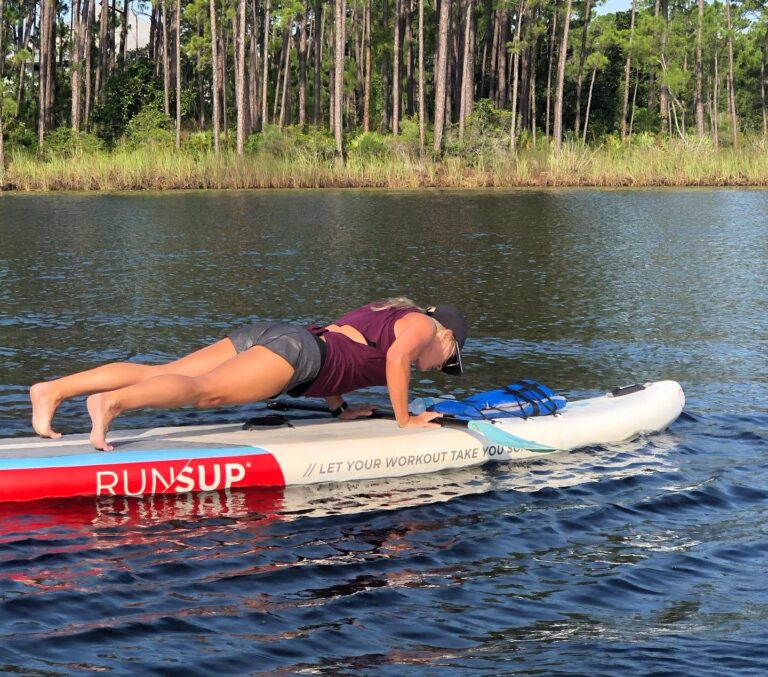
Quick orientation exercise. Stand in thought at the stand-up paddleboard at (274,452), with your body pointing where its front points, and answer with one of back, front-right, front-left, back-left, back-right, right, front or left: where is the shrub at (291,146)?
left

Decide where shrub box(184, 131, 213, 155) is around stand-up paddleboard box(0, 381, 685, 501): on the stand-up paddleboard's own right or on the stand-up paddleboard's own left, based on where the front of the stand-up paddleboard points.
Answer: on the stand-up paddleboard's own left

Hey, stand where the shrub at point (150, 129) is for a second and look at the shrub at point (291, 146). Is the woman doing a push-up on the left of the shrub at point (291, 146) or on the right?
right

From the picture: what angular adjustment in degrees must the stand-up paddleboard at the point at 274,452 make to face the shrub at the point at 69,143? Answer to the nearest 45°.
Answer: approximately 90° to its left

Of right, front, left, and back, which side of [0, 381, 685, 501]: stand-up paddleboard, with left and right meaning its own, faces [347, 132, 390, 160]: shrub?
left

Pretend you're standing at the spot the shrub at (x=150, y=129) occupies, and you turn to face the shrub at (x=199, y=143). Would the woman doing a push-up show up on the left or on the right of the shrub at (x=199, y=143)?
right

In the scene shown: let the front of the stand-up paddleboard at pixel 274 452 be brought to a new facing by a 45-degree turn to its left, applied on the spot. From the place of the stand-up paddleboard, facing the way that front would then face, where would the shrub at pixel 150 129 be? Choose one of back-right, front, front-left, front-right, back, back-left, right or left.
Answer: front-left

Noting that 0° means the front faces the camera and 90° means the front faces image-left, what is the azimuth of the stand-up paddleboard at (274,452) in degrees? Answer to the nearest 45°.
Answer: approximately 270°
